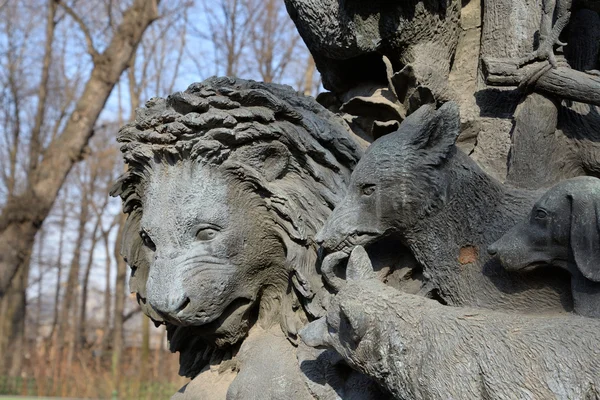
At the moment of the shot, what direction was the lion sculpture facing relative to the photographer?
facing the viewer and to the left of the viewer

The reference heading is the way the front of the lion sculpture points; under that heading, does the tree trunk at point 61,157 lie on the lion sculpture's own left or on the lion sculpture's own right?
on the lion sculpture's own right
